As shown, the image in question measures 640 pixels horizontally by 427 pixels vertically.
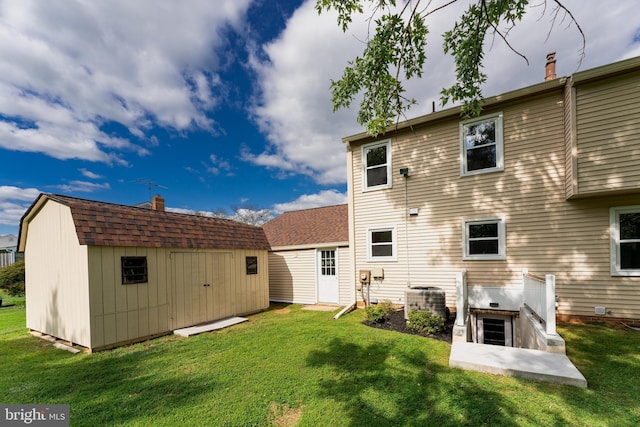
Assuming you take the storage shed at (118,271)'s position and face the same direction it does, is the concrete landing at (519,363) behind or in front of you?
in front

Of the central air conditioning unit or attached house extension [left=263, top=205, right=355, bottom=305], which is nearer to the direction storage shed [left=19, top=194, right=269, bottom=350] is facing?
the central air conditioning unit

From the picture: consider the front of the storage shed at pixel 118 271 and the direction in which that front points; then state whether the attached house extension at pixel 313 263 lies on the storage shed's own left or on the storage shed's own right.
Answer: on the storage shed's own left

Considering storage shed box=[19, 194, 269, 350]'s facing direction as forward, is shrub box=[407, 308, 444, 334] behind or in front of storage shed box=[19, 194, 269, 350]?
in front

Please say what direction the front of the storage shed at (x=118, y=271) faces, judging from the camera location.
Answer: facing the viewer and to the right of the viewer

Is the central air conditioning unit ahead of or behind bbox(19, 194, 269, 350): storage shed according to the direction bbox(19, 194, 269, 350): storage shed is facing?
ahead
